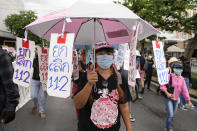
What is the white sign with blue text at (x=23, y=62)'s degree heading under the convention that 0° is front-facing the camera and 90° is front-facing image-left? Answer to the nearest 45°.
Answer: approximately 0°

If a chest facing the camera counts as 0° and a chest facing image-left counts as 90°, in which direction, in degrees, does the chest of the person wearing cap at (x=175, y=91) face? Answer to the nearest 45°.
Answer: approximately 0°

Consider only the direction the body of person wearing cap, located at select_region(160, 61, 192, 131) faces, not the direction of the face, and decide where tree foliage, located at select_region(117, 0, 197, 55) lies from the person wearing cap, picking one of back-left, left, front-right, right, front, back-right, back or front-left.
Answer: back
